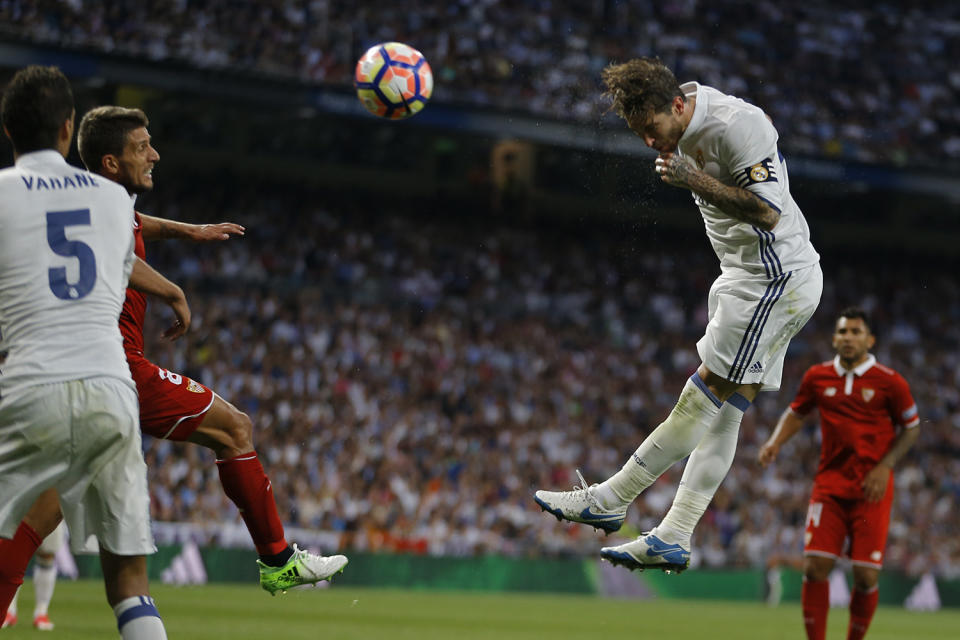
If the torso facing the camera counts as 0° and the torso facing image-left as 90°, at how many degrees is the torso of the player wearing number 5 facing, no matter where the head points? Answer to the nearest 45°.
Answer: approximately 180°

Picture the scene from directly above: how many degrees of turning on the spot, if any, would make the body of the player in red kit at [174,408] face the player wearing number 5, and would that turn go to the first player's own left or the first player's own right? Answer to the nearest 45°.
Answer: approximately 90° to the first player's own right

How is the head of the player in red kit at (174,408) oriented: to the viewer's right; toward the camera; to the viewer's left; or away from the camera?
to the viewer's right

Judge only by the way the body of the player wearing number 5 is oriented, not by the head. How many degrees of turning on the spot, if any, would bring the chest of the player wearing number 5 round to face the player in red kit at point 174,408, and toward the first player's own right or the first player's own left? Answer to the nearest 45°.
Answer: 0° — they already face them

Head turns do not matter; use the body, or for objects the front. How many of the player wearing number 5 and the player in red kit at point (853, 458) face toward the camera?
1

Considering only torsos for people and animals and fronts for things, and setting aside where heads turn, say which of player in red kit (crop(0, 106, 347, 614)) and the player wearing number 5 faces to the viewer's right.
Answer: the player in red kit

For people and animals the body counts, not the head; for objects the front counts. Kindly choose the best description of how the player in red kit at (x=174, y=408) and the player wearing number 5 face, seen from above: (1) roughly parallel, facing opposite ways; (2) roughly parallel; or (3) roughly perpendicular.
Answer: roughly perpendicular

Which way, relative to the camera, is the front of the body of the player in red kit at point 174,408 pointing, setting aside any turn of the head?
to the viewer's right

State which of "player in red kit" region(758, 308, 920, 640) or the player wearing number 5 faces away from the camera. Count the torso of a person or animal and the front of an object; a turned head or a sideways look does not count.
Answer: the player wearing number 5

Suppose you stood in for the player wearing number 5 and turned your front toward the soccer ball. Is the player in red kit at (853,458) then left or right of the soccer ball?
right

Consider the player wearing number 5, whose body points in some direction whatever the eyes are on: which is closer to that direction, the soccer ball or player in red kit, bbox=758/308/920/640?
the soccer ball
